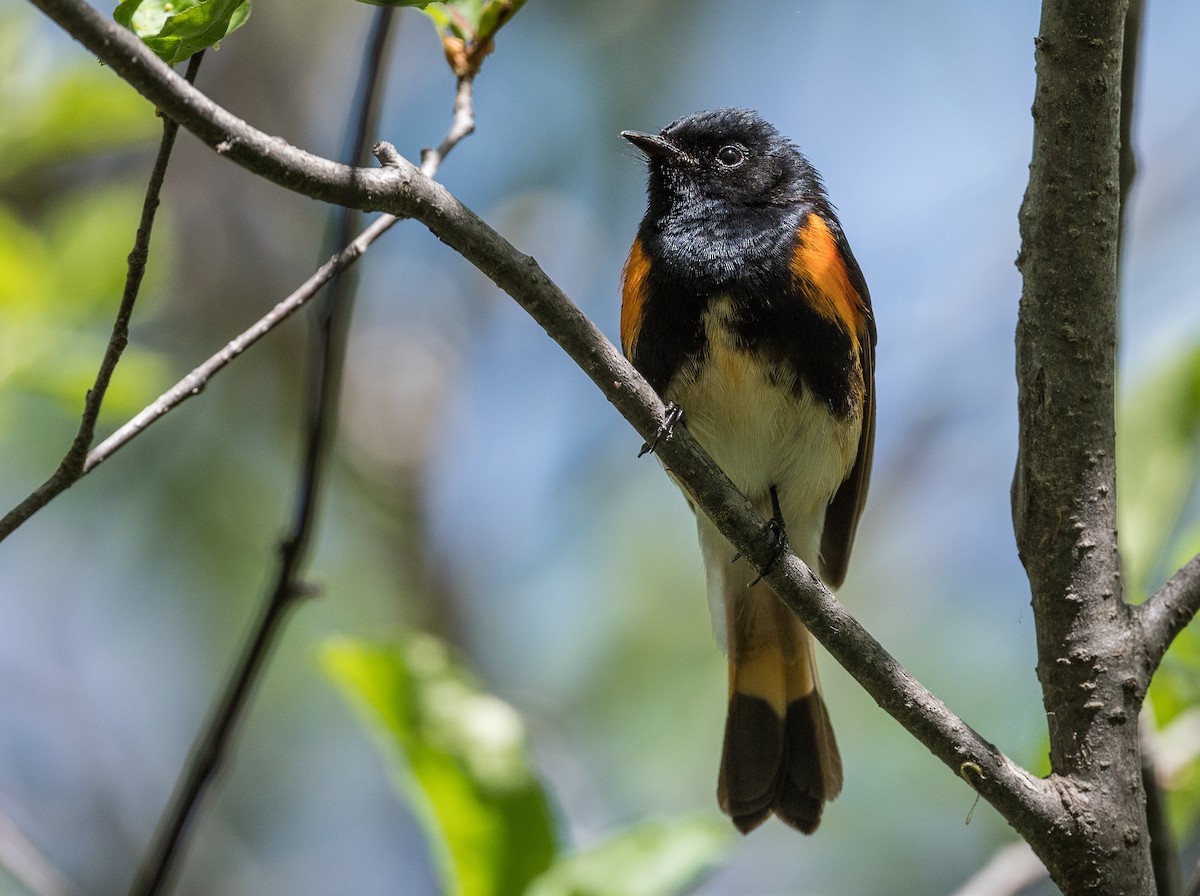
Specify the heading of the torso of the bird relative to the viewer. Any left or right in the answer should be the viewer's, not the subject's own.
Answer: facing the viewer and to the left of the viewer
